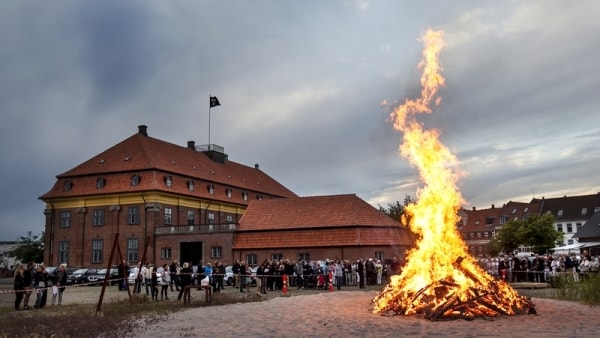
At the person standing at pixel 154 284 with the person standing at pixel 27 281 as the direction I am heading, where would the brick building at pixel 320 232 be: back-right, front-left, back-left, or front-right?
back-right

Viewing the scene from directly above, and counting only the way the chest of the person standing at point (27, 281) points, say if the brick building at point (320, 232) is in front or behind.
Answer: in front

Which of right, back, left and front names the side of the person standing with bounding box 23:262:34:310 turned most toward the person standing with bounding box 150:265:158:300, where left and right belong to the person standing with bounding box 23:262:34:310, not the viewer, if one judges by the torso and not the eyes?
front

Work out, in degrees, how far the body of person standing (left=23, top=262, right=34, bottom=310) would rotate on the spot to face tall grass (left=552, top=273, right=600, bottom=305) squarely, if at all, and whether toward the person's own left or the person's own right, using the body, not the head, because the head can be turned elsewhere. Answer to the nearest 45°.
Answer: approximately 45° to the person's own right

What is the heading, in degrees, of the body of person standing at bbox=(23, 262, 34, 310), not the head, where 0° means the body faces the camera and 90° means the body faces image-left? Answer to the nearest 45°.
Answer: approximately 270°

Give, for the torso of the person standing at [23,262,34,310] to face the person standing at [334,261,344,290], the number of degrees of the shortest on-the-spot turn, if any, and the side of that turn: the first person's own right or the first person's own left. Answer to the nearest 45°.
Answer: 0° — they already face them

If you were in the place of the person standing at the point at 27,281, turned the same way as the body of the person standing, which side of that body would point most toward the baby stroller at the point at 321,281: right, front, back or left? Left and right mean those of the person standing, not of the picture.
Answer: front
